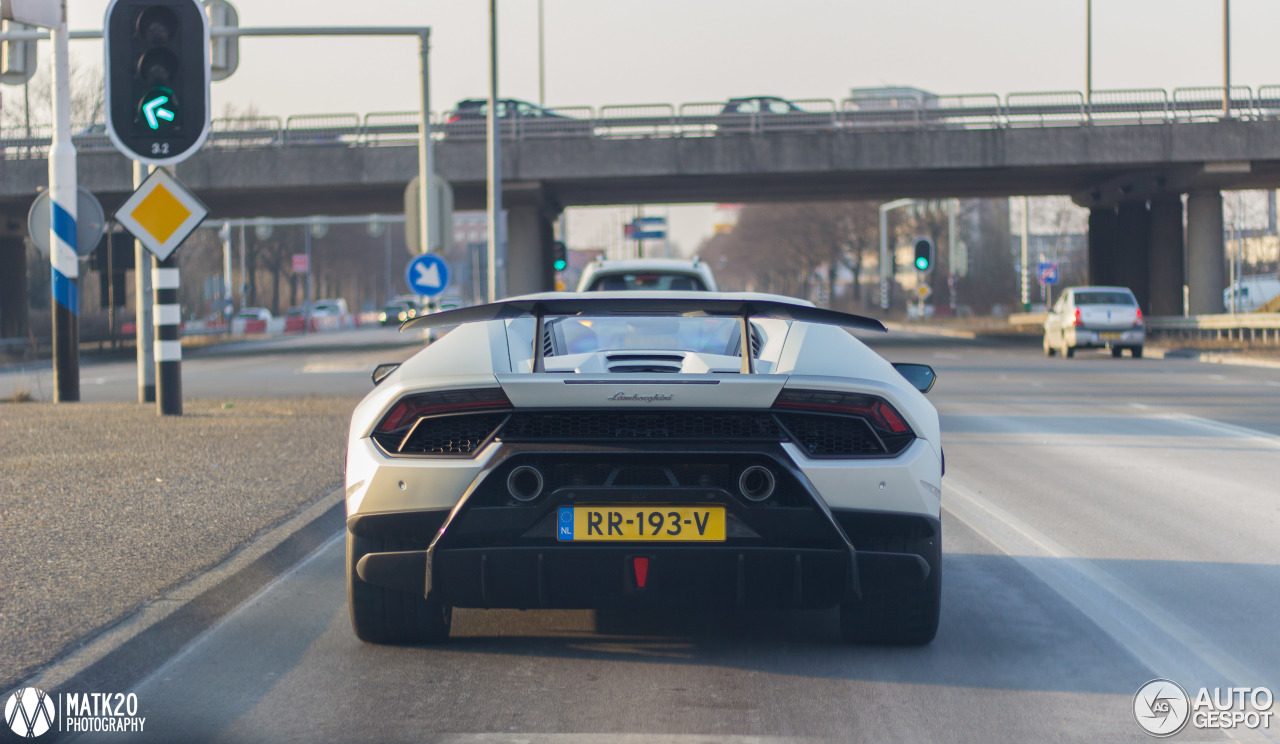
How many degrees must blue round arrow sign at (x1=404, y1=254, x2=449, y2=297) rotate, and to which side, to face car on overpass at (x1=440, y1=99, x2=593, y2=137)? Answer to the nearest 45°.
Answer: approximately 180°

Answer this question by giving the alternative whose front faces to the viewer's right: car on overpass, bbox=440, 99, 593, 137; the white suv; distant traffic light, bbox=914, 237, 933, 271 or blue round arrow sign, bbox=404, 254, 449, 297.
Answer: the car on overpass

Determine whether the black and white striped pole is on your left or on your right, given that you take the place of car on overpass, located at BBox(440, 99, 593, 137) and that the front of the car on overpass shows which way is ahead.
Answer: on your right

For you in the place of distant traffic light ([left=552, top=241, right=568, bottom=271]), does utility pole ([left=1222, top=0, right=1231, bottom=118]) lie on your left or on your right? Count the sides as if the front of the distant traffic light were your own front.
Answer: on your left

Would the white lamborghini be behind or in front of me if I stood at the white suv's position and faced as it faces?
behind

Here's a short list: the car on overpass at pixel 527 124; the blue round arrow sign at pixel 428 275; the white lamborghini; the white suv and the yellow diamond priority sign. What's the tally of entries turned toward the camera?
2

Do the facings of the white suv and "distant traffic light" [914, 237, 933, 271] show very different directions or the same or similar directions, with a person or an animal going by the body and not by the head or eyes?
very different directions

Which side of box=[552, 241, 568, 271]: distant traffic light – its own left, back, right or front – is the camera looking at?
front

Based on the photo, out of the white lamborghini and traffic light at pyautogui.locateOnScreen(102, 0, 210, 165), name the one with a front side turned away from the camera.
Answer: the white lamborghini

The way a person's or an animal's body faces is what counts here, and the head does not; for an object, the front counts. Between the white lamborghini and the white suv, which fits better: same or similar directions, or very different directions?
same or similar directions

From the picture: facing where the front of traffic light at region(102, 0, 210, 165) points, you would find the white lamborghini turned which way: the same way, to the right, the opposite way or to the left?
the opposite way

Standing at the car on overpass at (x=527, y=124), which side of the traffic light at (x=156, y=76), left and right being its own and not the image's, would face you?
back

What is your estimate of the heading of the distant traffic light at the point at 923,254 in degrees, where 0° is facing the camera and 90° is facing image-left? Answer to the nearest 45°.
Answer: approximately 0°

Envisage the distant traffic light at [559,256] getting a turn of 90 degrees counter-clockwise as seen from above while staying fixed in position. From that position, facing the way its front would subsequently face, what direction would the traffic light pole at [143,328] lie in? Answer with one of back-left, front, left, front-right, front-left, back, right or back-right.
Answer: right

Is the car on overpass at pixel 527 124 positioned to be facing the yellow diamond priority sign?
no

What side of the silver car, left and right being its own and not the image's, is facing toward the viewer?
back

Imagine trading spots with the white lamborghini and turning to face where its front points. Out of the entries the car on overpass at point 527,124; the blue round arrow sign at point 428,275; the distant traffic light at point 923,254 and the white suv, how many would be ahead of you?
4

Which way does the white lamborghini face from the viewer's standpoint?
away from the camera
